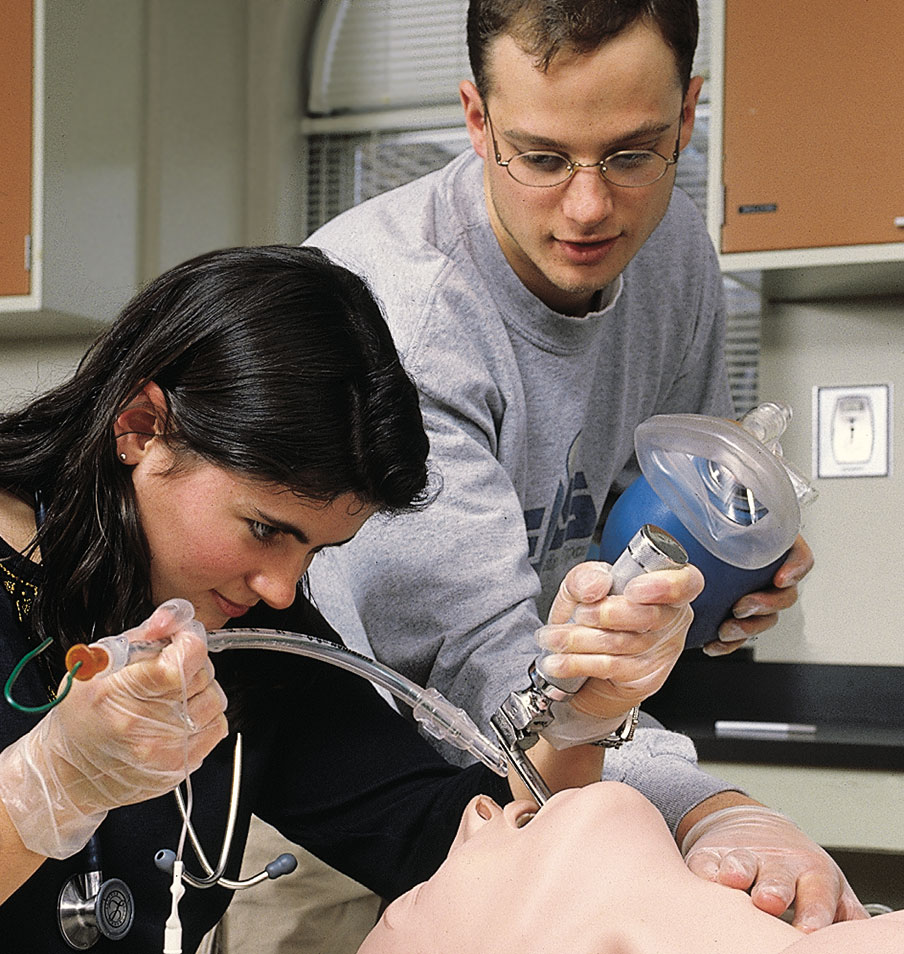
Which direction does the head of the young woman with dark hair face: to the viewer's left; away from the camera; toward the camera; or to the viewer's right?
to the viewer's right

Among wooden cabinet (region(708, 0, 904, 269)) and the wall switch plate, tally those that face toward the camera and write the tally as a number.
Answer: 2

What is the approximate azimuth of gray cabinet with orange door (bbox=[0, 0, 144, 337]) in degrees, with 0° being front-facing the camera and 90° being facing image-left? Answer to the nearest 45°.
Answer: approximately 0°

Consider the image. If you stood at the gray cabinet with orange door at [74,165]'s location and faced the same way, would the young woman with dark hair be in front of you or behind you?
in front

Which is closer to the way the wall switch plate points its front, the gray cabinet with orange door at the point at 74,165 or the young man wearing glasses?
the young man wearing glasses

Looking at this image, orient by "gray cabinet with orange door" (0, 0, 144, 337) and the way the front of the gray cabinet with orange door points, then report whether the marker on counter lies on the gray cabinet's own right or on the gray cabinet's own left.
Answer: on the gray cabinet's own left

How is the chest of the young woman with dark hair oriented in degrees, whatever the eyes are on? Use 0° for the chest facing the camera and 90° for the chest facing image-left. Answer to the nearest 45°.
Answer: approximately 315°
